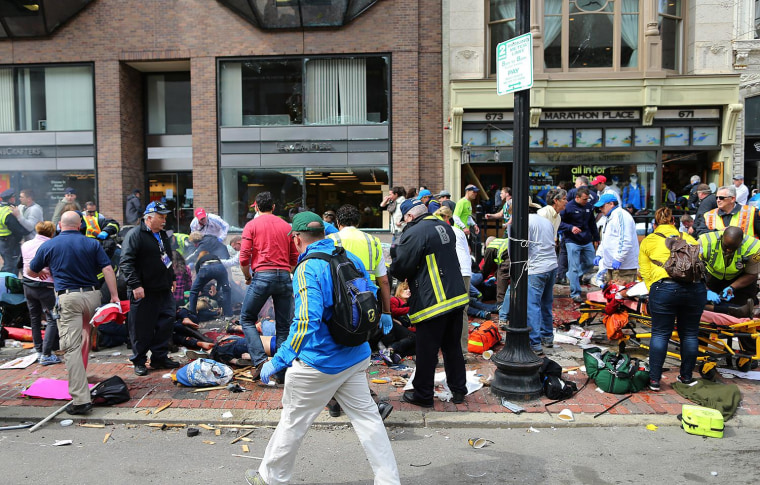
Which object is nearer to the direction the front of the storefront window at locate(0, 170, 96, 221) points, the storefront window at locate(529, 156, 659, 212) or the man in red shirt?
the man in red shirt

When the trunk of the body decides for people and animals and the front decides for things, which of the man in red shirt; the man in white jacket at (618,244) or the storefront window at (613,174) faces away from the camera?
the man in red shirt

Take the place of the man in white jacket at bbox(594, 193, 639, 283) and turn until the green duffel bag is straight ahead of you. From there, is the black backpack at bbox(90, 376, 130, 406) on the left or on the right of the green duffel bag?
right

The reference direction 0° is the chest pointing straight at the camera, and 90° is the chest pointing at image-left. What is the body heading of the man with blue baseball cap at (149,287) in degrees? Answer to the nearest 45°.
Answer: approximately 315°

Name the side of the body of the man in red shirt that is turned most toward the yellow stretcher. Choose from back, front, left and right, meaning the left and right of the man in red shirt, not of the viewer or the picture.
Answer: right

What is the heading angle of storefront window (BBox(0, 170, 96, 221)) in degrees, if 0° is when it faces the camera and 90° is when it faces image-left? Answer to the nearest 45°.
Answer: approximately 0°

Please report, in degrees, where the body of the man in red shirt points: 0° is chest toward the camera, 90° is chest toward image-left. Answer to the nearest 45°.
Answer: approximately 180°

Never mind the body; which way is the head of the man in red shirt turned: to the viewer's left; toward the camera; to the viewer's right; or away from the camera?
away from the camera

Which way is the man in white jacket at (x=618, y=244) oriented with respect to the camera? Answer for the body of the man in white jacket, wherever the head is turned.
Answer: to the viewer's left

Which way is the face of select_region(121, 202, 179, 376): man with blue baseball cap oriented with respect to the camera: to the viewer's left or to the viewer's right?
to the viewer's right

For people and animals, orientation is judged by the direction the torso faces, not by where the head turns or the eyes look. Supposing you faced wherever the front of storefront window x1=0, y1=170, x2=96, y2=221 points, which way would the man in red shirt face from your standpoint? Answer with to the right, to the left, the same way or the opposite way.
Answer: the opposite way
